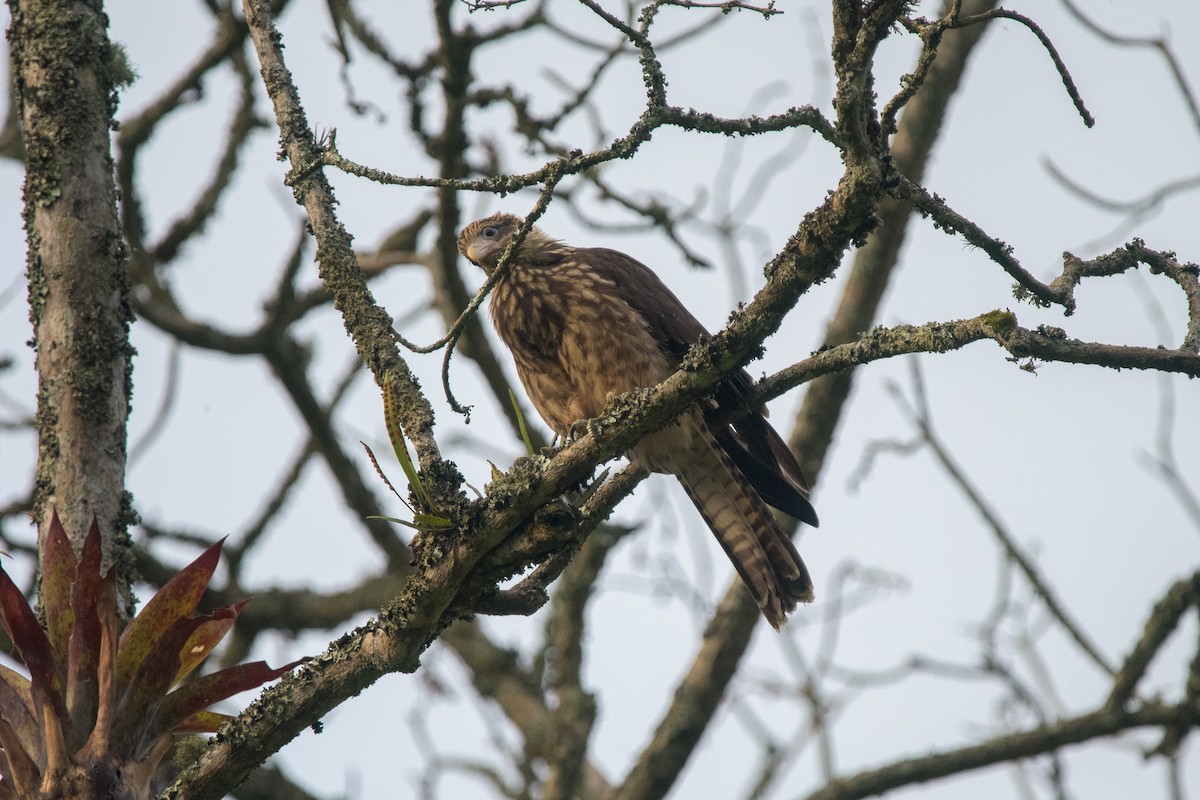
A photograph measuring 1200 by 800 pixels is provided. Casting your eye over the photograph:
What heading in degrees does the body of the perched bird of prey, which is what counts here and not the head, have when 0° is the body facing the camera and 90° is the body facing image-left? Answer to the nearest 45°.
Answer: approximately 45°

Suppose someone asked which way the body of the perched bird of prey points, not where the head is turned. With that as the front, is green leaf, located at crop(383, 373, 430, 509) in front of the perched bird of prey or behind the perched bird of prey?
in front
